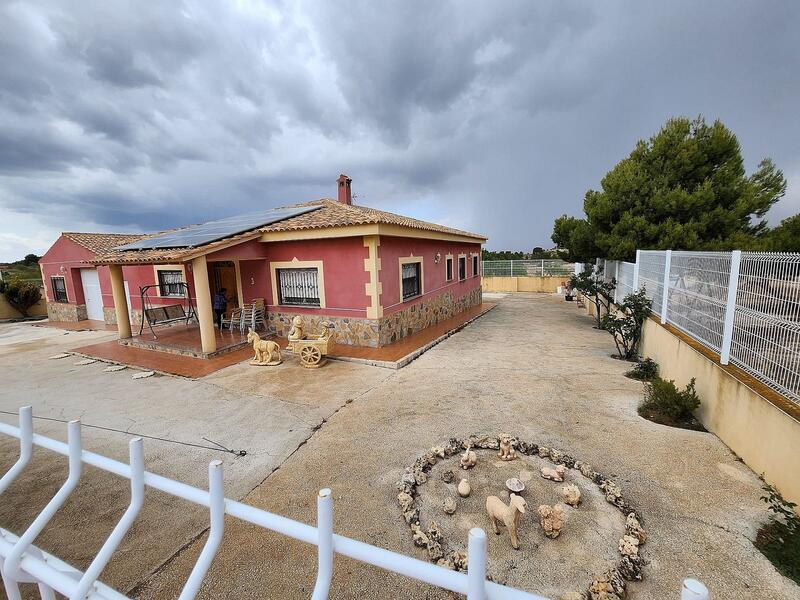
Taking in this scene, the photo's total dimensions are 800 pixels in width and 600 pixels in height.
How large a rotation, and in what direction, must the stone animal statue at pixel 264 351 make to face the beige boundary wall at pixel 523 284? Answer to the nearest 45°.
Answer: approximately 135° to its right

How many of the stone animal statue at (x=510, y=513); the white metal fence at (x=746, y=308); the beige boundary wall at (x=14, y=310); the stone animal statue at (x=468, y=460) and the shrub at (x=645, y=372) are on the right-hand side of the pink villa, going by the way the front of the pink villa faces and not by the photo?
1

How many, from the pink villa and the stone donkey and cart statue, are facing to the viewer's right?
0

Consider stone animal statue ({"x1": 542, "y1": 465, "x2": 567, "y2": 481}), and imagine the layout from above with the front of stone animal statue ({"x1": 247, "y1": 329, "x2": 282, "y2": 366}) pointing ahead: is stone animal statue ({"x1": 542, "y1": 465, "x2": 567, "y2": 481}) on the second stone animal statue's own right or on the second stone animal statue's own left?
on the second stone animal statue's own left

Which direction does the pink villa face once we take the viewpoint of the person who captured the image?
facing the viewer and to the left of the viewer

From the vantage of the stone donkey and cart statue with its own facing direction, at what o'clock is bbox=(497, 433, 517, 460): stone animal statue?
The stone animal statue is roughly at 8 o'clock from the stone donkey and cart statue.

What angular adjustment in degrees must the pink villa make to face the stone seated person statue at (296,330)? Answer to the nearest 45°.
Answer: approximately 45° to its left

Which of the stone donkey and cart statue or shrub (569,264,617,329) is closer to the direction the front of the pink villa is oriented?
the stone donkey and cart statue

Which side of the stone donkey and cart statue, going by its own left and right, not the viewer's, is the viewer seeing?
left

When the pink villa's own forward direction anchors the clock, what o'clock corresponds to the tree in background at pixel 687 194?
The tree in background is roughly at 8 o'clock from the pink villa.

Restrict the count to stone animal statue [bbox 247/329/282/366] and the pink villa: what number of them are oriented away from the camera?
0

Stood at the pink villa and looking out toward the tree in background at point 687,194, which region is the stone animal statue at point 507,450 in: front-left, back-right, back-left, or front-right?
front-right

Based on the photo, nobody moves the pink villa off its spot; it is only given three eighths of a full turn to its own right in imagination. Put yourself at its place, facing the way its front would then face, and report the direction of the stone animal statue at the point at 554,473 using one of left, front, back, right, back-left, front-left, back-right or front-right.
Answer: back

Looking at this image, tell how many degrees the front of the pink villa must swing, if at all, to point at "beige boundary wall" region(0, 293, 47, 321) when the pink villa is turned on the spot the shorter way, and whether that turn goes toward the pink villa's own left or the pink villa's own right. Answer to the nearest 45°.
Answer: approximately 90° to the pink villa's own right

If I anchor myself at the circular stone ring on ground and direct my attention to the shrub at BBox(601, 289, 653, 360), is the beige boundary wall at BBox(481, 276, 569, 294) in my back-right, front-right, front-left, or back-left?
front-left

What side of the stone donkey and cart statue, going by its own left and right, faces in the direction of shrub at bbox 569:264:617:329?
back
